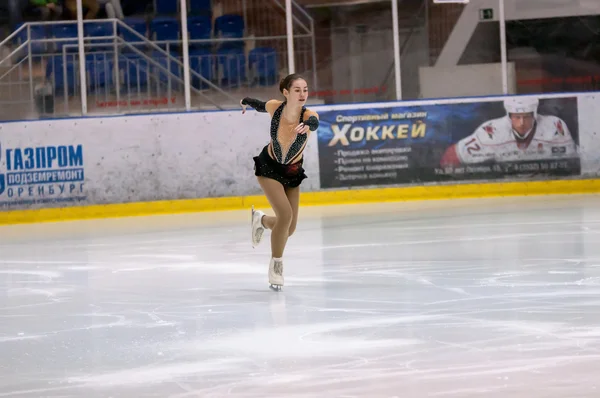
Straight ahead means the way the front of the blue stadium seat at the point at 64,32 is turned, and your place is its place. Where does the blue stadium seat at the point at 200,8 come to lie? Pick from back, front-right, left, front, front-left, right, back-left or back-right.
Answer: left

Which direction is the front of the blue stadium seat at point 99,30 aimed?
toward the camera

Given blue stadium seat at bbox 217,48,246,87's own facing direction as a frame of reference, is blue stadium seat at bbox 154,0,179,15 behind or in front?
behind

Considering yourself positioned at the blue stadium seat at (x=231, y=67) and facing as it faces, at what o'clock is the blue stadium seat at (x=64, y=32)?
the blue stadium seat at (x=64, y=32) is roughly at 3 o'clock from the blue stadium seat at (x=231, y=67).

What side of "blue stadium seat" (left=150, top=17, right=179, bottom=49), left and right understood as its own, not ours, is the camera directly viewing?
front

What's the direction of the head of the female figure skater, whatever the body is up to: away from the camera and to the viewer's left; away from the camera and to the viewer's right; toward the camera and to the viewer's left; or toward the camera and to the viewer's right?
toward the camera and to the viewer's right

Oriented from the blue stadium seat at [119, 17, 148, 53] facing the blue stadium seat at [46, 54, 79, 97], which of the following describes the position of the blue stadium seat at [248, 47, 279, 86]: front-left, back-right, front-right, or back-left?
back-left

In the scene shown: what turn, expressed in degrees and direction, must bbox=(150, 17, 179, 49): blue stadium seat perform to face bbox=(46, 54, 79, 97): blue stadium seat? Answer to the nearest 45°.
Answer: approximately 45° to its right

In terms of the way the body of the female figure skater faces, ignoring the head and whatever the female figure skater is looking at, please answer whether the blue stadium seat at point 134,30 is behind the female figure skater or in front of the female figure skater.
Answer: behind

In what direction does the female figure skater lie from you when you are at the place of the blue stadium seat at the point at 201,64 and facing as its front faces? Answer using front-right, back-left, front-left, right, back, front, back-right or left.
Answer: front

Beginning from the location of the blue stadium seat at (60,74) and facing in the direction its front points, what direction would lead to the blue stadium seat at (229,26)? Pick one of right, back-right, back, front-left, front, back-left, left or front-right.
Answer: left

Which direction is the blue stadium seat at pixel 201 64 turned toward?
toward the camera

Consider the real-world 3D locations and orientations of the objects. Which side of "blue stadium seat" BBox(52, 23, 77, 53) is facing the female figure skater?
front
